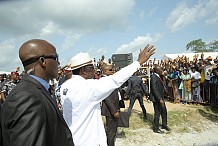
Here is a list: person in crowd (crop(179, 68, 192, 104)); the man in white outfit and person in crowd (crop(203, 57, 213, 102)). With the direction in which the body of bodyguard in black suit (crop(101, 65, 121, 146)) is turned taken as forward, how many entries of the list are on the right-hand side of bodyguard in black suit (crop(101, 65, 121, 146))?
1

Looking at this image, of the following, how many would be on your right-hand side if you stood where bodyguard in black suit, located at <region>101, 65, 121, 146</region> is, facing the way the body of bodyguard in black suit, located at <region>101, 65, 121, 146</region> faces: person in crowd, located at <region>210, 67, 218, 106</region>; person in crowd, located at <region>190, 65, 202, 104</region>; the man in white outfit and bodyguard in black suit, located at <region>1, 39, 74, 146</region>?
2

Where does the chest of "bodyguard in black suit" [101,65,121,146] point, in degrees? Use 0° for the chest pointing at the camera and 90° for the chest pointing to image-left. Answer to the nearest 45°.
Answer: approximately 270°

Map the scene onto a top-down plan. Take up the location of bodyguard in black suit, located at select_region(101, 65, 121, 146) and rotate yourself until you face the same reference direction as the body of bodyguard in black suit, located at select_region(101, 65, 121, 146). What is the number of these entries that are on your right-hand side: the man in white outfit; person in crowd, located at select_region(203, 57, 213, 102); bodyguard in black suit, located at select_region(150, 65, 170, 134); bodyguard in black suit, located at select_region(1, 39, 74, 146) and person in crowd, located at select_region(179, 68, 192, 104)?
2

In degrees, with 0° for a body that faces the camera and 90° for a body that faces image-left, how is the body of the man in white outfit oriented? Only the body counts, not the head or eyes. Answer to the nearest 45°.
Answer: approximately 225°

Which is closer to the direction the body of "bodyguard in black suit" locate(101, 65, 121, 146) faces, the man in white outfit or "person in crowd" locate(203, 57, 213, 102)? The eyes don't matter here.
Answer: the person in crowd

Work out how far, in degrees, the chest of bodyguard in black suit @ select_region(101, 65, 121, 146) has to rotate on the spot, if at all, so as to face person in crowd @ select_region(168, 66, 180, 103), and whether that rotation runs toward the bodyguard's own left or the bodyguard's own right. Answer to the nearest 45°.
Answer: approximately 45° to the bodyguard's own left

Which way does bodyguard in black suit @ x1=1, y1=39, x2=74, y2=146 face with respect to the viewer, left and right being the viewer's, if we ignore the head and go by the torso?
facing to the right of the viewer
